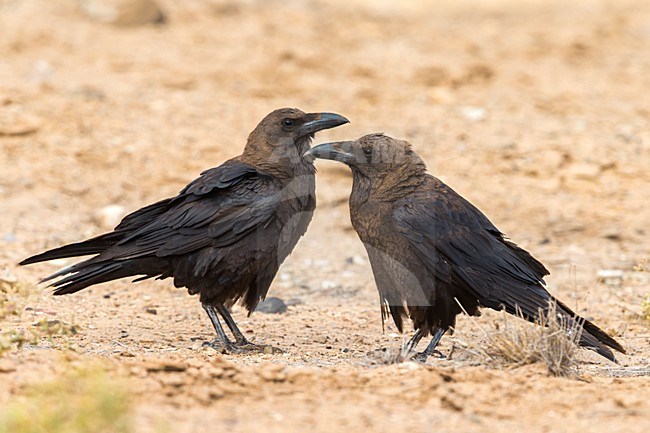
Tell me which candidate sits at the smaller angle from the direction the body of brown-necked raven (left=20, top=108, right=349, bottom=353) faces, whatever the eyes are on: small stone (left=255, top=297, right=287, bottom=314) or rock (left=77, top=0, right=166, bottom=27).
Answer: the small stone

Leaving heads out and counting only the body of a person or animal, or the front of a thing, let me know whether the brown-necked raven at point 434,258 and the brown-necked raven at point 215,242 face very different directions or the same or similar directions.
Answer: very different directions

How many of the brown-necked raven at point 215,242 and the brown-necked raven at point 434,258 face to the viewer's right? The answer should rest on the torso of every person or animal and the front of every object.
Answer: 1

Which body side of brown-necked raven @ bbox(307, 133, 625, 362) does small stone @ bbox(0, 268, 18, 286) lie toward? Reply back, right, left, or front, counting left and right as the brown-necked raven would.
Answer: front

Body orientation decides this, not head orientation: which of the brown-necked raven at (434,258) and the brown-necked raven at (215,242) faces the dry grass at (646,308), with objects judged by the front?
the brown-necked raven at (215,242)

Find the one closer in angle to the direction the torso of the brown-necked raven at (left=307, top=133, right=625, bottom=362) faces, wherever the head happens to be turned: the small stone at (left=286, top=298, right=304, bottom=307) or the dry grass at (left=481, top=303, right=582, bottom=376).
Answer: the small stone

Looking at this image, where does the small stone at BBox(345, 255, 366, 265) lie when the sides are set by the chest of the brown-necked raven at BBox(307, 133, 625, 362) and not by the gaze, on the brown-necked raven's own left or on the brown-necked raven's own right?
on the brown-necked raven's own right

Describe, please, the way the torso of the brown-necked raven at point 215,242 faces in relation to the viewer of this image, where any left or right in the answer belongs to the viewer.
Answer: facing to the right of the viewer

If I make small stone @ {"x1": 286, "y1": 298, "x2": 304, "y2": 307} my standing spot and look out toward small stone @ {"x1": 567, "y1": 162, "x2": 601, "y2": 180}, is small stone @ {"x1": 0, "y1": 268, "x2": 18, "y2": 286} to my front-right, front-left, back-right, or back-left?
back-left

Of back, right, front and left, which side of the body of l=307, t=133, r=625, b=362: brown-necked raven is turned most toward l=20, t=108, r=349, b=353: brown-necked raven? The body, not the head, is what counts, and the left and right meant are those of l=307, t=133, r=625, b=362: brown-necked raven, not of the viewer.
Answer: front

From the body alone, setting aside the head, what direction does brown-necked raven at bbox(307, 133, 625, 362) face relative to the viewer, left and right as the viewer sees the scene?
facing to the left of the viewer
